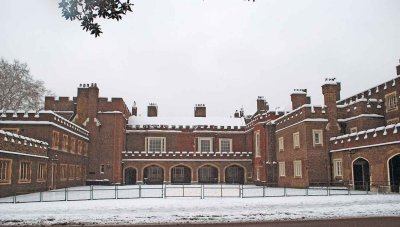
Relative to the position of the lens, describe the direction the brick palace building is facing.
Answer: facing the viewer

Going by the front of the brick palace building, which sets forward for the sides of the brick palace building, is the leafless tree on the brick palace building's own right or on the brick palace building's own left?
on the brick palace building's own right
